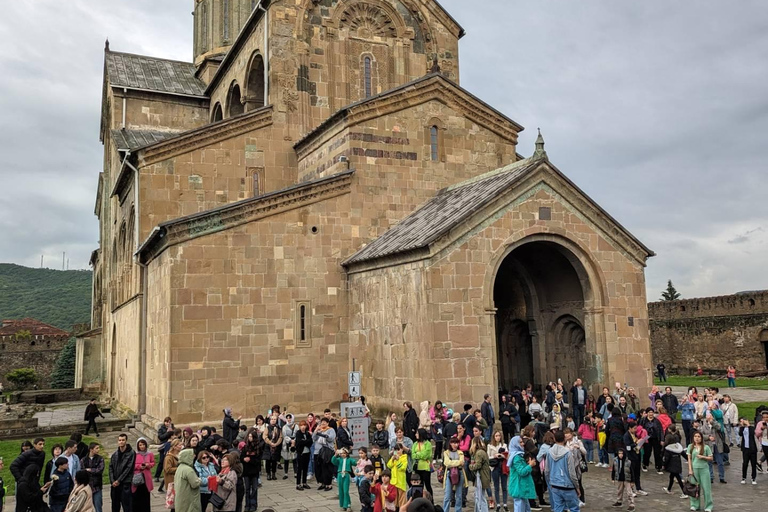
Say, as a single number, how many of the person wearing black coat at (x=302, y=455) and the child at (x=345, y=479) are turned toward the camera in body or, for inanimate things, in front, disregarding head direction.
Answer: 2

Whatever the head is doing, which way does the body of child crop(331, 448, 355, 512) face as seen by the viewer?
toward the camera

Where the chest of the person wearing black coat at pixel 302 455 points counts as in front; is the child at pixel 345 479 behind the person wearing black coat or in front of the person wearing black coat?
in front

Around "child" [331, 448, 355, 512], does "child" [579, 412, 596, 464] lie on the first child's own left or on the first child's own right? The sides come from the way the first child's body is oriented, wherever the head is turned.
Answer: on the first child's own left

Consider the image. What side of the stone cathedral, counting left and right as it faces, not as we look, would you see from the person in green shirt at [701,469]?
front

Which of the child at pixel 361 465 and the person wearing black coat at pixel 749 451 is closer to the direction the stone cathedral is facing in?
the person wearing black coat

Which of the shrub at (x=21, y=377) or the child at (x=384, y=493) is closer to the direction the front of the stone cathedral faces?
the child

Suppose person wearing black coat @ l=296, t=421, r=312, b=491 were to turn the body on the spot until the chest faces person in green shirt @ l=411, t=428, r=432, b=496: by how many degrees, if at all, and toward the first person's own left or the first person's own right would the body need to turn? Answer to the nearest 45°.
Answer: approximately 45° to the first person's own left

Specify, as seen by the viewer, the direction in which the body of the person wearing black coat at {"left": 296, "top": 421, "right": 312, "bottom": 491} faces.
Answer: toward the camera

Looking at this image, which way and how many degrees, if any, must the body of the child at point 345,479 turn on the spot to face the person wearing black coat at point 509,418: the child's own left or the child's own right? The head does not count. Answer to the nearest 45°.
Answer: approximately 135° to the child's own left

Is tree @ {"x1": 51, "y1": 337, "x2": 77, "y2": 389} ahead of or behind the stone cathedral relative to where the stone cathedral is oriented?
behind

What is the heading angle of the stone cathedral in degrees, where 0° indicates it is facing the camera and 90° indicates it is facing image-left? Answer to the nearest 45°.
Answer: approximately 315°

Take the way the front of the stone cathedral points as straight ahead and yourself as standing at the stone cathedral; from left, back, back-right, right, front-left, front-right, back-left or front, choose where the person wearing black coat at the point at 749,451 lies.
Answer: front
